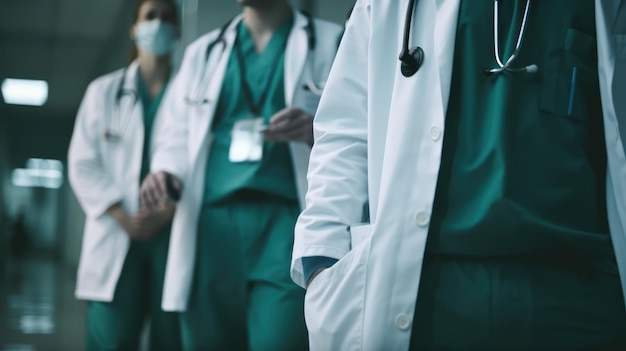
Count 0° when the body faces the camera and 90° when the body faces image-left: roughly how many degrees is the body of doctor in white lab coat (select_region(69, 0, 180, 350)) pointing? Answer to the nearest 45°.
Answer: approximately 315°

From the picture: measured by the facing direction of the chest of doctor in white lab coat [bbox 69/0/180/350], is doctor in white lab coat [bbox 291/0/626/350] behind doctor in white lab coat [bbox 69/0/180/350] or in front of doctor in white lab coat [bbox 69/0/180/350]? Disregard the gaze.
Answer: in front

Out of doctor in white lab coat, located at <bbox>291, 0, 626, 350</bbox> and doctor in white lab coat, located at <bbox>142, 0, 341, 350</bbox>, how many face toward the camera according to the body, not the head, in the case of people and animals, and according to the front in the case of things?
2

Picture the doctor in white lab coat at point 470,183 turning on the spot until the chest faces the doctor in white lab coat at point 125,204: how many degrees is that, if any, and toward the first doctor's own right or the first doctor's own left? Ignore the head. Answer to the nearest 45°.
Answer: approximately 135° to the first doctor's own right

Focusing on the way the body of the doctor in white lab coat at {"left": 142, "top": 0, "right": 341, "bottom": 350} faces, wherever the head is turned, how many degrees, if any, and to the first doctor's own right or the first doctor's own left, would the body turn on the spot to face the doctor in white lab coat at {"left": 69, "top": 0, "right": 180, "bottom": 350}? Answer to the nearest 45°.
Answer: approximately 135° to the first doctor's own right

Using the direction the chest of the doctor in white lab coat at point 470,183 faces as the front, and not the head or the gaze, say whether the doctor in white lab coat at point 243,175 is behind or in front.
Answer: behind

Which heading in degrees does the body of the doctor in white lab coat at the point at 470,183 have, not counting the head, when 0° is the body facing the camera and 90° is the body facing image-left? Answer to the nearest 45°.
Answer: approximately 0°

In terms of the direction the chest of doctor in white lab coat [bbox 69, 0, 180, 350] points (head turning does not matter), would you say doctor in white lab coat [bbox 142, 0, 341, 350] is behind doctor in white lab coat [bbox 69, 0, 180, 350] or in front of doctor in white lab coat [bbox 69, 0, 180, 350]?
in front

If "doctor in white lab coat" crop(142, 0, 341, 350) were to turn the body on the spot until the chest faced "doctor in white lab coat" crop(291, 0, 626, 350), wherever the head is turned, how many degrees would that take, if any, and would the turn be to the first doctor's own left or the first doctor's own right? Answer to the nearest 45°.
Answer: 0° — they already face them
